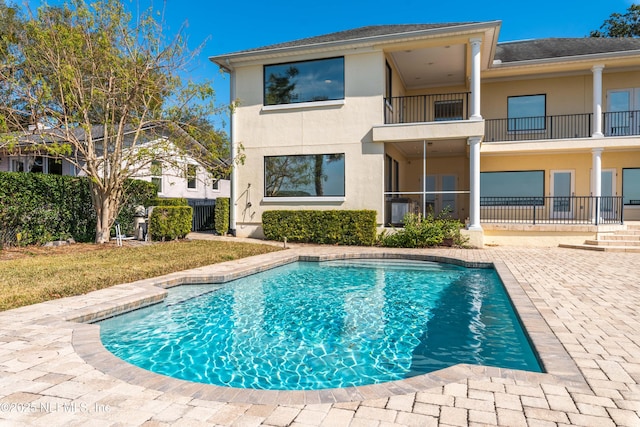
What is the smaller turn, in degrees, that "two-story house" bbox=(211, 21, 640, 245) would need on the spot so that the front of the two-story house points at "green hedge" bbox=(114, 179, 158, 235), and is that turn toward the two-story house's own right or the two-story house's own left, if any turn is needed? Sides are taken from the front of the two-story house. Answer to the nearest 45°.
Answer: approximately 90° to the two-story house's own right

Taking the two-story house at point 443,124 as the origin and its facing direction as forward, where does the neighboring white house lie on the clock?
The neighboring white house is roughly at 3 o'clock from the two-story house.

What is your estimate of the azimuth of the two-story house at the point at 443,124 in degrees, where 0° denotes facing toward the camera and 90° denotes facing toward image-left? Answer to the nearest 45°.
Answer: approximately 0°

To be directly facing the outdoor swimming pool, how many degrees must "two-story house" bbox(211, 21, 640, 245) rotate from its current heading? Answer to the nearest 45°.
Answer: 0° — it already faces it

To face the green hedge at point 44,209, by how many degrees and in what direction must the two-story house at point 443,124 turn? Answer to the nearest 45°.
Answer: approximately 45° to its right

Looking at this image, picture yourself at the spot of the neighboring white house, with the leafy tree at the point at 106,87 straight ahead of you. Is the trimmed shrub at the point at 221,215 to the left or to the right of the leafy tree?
left

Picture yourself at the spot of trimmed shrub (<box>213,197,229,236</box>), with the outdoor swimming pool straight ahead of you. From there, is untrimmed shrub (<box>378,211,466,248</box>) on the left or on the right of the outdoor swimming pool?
left
